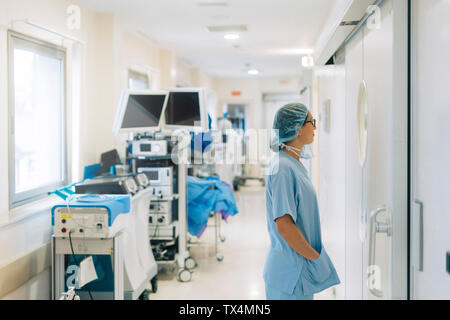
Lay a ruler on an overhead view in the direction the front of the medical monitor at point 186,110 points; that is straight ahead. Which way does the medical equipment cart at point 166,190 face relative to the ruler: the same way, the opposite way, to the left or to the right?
the same way

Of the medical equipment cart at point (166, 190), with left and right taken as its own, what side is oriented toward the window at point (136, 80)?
back

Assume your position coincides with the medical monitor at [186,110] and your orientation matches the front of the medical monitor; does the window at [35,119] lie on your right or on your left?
on your right

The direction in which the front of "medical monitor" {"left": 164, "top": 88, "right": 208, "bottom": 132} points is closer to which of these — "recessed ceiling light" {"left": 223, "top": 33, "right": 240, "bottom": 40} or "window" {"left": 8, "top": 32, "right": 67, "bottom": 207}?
the window

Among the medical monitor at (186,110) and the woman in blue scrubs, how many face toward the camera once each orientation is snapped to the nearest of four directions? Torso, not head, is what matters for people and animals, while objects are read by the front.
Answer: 1

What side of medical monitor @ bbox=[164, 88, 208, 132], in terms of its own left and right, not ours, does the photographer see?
front

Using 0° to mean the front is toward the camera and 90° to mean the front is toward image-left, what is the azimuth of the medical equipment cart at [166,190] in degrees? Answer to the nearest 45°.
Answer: approximately 0°

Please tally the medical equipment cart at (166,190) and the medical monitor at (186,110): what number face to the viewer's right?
0

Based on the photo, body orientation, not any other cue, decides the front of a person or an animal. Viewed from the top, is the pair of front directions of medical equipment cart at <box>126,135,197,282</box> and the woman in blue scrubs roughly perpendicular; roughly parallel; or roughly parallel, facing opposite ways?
roughly perpendicular

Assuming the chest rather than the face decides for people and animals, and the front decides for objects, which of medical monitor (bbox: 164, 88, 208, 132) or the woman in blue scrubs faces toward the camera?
the medical monitor
